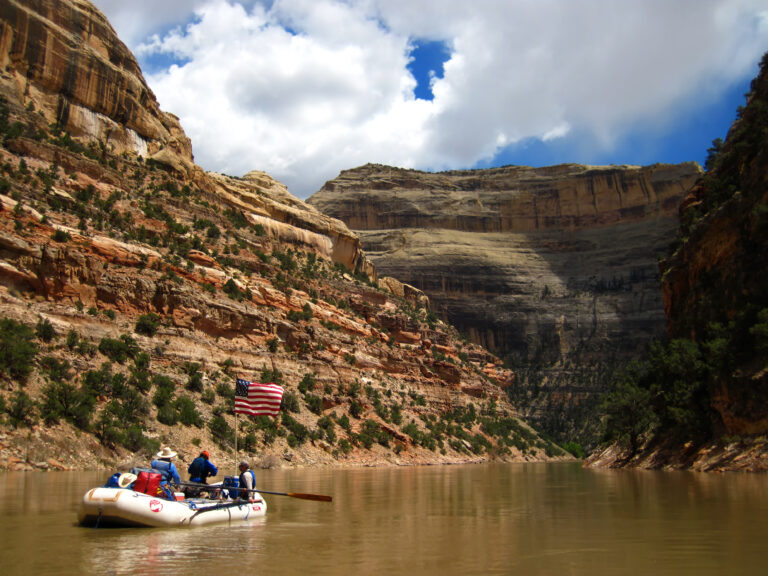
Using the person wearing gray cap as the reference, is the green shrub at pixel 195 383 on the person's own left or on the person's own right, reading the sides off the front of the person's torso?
on the person's own right

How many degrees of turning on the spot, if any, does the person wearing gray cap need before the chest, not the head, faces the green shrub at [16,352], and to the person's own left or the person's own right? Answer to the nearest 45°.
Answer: approximately 45° to the person's own right

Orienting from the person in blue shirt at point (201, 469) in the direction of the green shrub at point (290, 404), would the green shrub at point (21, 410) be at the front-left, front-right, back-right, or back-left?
front-left

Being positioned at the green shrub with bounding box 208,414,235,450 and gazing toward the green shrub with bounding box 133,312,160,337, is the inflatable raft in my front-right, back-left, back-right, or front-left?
back-left
